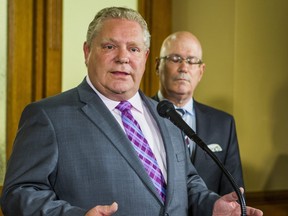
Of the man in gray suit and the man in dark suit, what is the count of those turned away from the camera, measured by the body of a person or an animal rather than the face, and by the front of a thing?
0

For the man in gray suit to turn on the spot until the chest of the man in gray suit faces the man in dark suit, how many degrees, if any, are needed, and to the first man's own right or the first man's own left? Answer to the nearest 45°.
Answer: approximately 135° to the first man's own left

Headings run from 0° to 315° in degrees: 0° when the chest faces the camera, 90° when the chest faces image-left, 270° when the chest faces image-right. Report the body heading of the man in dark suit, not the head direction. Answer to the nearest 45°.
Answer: approximately 0°

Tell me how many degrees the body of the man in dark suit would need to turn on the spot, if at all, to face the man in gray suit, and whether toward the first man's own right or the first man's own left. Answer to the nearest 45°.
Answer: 0° — they already face them

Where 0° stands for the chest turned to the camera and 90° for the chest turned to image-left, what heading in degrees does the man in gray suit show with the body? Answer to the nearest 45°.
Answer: approximately 315°
